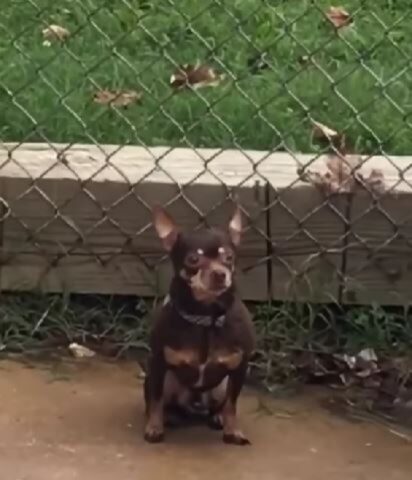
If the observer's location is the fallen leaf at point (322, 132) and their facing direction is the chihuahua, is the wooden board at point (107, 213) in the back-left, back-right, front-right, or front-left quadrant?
front-right

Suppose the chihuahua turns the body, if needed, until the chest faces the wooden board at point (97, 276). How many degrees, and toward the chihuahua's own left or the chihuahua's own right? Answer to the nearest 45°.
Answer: approximately 135° to the chihuahua's own right

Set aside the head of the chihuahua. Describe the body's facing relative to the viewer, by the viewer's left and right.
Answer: facing the viewer
